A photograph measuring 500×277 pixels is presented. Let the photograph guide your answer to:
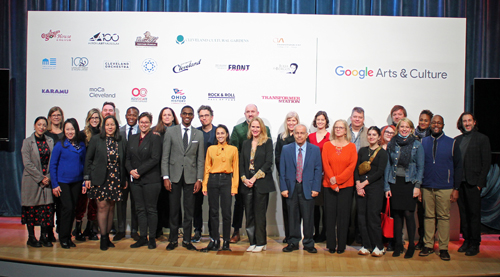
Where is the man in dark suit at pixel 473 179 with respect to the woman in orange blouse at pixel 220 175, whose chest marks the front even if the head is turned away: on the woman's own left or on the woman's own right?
on the woman's own left

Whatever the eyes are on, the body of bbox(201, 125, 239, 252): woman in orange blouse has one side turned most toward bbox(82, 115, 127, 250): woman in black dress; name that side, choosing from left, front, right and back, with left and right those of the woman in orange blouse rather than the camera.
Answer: right

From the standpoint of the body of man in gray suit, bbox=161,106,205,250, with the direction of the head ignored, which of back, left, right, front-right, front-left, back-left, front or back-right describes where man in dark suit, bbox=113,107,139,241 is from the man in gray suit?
back-right

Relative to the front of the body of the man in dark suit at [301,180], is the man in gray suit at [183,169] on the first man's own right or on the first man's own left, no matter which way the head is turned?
on the first man's own right

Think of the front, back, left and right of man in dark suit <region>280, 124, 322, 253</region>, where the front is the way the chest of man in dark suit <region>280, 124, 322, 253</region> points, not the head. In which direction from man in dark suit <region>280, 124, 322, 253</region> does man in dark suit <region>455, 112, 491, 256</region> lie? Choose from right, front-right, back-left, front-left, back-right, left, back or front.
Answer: left

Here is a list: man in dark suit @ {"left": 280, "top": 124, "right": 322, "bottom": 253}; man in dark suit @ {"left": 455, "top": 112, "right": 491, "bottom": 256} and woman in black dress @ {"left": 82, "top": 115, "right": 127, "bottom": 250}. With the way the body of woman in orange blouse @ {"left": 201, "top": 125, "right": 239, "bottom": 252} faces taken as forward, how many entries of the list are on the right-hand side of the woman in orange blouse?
1

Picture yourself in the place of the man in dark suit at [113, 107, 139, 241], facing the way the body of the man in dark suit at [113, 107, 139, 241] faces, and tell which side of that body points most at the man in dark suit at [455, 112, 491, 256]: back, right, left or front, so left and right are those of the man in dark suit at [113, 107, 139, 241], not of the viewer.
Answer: left
